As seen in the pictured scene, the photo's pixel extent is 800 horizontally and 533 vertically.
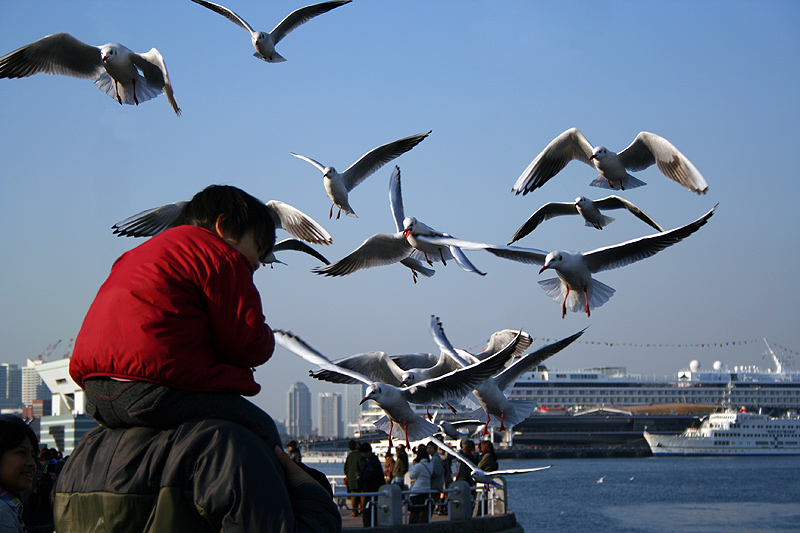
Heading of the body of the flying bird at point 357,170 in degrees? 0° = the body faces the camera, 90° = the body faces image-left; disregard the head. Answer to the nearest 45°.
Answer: approximately 45°

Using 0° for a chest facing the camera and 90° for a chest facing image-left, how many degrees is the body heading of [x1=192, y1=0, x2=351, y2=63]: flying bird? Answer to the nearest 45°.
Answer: approximately 45°

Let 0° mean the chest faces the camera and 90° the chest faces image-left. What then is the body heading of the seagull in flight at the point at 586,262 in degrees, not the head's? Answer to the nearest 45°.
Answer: approximately 45°

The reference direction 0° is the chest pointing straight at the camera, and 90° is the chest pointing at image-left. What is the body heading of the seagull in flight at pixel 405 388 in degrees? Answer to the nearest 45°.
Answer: approximately 45°

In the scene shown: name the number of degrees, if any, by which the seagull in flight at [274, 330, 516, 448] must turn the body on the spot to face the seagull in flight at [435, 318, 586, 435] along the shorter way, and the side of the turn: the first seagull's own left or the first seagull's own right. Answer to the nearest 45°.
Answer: approximately 180°

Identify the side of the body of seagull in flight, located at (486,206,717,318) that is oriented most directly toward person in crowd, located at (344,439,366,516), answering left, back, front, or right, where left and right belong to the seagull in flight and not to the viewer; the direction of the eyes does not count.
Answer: back
